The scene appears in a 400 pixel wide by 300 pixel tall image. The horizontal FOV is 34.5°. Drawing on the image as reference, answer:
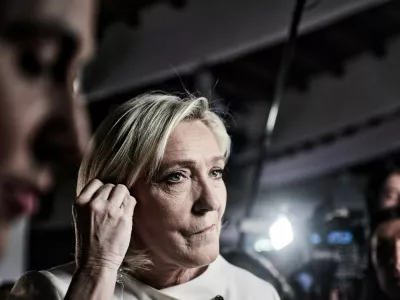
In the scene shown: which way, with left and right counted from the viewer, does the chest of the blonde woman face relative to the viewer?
facing the viewer and to the right of the viewer

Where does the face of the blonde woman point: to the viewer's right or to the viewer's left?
to the viewer's right
